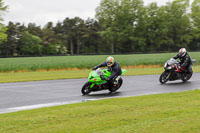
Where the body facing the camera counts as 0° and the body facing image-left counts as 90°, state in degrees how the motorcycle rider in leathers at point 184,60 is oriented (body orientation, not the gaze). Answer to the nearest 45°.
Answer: approximately 45°

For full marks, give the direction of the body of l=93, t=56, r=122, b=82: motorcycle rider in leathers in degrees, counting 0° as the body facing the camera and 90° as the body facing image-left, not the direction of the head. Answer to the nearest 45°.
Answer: approximately 45°

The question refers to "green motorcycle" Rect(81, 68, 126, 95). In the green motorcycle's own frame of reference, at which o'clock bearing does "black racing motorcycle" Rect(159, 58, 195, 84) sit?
The black racing motorcycle is roughly at 6 o'clock from the green motorcycle.

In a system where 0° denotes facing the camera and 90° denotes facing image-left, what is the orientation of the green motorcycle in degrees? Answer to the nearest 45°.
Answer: approximately 45°

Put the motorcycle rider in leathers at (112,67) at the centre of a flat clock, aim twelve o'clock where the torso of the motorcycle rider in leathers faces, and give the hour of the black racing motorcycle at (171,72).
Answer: The black racing motorcycle is roughly at 6 o'clock from the motorcycle rider in leathers.

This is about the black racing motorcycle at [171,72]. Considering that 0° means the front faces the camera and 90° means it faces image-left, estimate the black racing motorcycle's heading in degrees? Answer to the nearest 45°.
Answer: approximately 45°

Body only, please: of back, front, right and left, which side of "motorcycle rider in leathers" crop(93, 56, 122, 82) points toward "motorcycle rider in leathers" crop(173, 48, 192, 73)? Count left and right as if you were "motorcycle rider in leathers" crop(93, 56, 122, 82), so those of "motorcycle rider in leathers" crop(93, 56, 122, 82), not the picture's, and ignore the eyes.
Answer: back

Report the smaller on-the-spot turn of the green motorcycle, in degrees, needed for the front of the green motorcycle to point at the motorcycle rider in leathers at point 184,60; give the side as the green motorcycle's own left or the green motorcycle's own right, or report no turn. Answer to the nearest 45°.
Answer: approximately 180°
